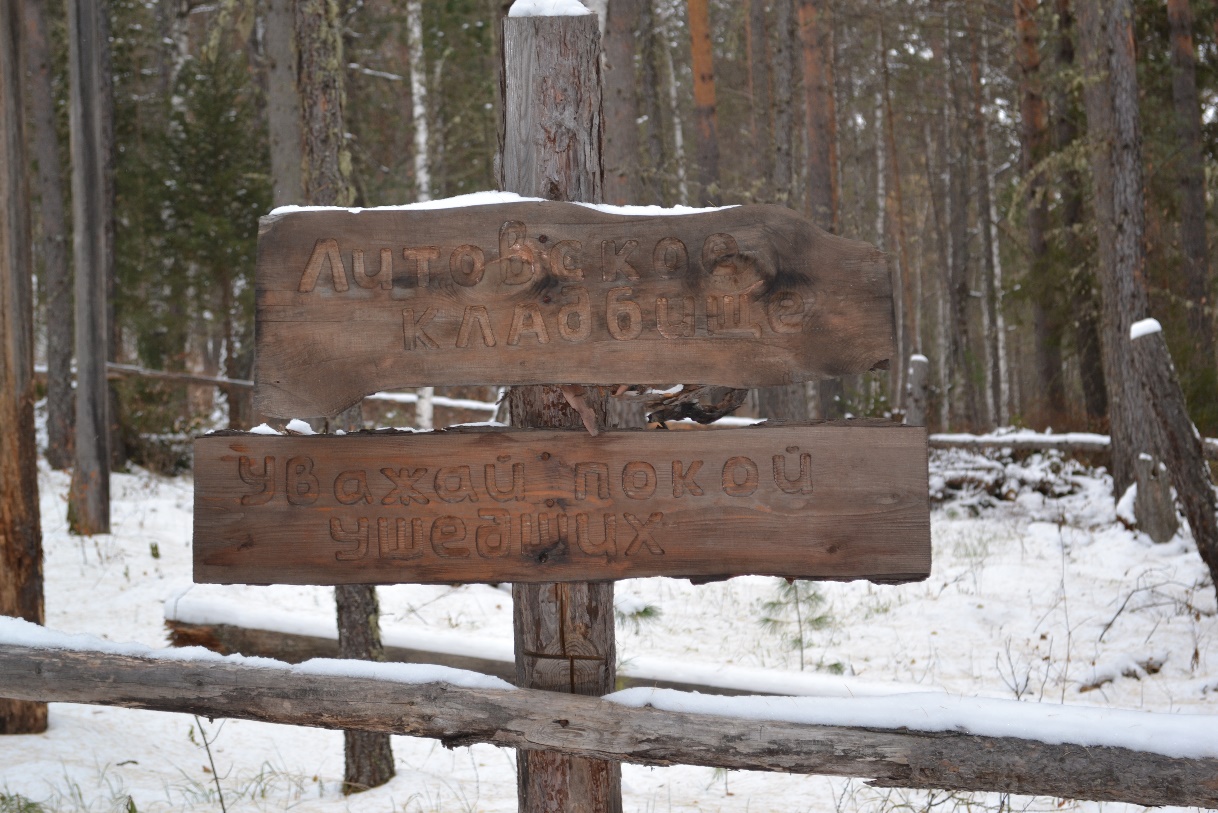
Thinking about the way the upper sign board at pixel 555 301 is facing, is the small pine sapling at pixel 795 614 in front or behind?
behind

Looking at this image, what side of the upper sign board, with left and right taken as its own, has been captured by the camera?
front

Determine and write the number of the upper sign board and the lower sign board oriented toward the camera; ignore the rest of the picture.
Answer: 2

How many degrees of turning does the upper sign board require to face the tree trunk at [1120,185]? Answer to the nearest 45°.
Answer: approximately 135° to its left

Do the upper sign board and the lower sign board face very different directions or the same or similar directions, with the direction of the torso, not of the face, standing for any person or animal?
same or similar directions

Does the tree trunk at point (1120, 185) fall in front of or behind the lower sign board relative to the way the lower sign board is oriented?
behind

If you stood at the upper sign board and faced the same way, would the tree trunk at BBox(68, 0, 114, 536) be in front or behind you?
behind

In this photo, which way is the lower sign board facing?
toward the camera

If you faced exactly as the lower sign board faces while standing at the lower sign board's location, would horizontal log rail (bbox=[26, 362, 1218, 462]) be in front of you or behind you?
behind
